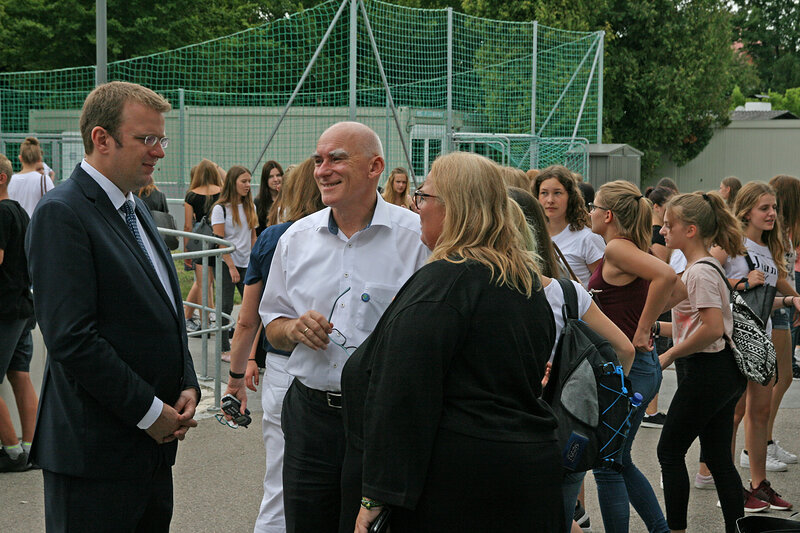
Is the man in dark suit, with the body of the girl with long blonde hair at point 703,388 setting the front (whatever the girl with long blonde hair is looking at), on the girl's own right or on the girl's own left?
on the girl's own left

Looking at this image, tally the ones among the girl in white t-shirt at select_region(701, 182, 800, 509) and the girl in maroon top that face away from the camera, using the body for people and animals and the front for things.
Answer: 0

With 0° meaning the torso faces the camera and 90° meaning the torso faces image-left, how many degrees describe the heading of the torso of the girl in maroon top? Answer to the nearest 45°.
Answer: approximately 90°

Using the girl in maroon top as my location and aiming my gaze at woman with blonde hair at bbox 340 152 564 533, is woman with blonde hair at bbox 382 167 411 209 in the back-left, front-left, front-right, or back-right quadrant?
back-right

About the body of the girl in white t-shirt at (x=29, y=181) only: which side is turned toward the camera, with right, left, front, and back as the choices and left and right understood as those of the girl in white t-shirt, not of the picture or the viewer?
back

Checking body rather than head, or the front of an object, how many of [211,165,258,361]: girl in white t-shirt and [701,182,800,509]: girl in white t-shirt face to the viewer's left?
0

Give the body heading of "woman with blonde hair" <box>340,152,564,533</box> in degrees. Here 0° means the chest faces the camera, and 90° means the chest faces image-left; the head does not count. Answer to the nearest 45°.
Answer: approximately 135°

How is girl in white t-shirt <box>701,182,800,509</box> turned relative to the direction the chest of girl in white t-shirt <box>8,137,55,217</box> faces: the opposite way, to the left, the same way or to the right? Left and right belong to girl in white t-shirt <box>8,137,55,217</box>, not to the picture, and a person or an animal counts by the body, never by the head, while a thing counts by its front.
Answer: the opposite way

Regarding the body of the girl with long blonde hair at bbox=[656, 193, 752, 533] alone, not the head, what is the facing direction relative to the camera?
to the viewer's left

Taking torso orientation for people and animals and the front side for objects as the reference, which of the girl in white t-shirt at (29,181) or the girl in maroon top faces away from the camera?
the girl in white t-shirt

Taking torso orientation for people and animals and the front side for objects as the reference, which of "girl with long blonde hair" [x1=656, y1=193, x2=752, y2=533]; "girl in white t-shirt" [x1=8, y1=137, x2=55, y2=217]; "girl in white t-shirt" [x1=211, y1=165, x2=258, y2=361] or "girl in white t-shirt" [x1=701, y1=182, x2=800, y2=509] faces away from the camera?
"girl in white t-shirt" [x1=8, y1=137, x2=55, y2=217]

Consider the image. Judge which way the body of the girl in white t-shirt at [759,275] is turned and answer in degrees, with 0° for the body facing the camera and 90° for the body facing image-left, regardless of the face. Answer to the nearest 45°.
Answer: approximately 315°

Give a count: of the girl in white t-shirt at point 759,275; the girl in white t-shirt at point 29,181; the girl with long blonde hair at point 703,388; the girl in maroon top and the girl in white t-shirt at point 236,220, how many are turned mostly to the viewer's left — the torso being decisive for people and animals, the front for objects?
2

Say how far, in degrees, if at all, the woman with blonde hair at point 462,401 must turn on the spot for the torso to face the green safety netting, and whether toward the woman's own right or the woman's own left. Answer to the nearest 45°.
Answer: approximately 45° to the woman's own right

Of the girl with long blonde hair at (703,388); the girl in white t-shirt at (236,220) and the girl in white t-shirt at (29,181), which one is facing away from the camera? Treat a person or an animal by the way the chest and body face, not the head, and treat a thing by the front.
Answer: the girl in white t-shirt at (29,181)
